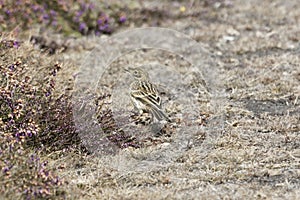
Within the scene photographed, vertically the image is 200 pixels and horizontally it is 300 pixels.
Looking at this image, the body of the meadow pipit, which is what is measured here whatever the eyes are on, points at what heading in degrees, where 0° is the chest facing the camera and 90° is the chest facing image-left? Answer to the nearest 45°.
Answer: approximately 135°
